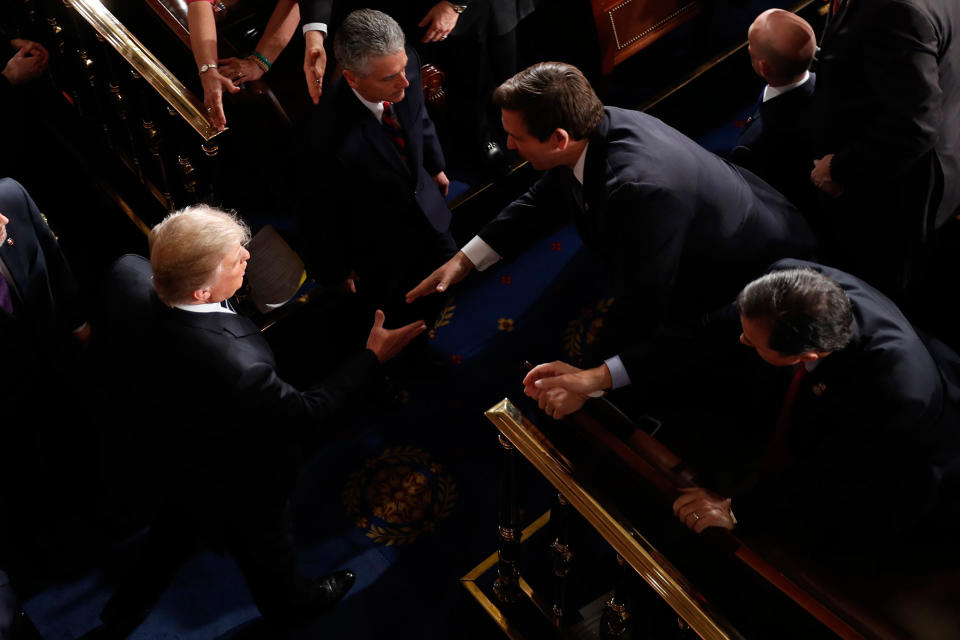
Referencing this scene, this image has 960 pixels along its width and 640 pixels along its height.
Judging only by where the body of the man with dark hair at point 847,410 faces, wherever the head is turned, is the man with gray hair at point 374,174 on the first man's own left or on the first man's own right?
on the first man's own right

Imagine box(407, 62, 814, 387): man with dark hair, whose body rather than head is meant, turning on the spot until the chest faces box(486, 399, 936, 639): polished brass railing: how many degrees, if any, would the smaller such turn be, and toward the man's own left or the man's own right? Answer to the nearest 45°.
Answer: approximately 90° to the man's own left

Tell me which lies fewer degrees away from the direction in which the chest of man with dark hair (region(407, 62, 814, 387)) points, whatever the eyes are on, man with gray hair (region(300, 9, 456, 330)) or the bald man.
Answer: the man with gray hair

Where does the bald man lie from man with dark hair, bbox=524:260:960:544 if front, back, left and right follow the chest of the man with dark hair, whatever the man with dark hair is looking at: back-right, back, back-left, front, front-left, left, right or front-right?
right

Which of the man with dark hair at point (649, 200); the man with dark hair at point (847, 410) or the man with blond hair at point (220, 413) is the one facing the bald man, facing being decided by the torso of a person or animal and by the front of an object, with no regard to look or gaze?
the man with blond hair

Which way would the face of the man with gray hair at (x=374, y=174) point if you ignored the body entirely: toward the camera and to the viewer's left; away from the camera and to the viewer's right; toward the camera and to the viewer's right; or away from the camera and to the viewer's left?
toward the camera and to the viewer's right

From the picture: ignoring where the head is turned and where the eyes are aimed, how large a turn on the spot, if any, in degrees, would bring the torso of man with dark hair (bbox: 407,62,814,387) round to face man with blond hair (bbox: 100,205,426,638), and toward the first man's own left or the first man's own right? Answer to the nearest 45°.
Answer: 0° — they already face them

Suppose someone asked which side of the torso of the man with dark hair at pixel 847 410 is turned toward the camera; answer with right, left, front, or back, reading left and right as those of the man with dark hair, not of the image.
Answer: left

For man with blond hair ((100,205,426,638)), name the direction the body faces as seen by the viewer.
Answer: to the viewer's right

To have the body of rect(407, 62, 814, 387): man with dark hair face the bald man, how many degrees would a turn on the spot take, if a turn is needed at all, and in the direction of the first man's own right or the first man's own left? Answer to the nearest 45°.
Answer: approximately 135° to the first man's own right

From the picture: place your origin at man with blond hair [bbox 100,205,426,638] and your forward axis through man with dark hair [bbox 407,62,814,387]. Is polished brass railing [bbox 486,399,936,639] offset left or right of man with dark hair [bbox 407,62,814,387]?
right

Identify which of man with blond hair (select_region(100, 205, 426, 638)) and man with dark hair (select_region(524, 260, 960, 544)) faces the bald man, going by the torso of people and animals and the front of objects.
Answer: the man with blond hair

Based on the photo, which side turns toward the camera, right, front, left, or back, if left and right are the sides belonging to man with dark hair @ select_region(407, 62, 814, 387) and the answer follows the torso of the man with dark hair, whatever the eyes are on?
left
